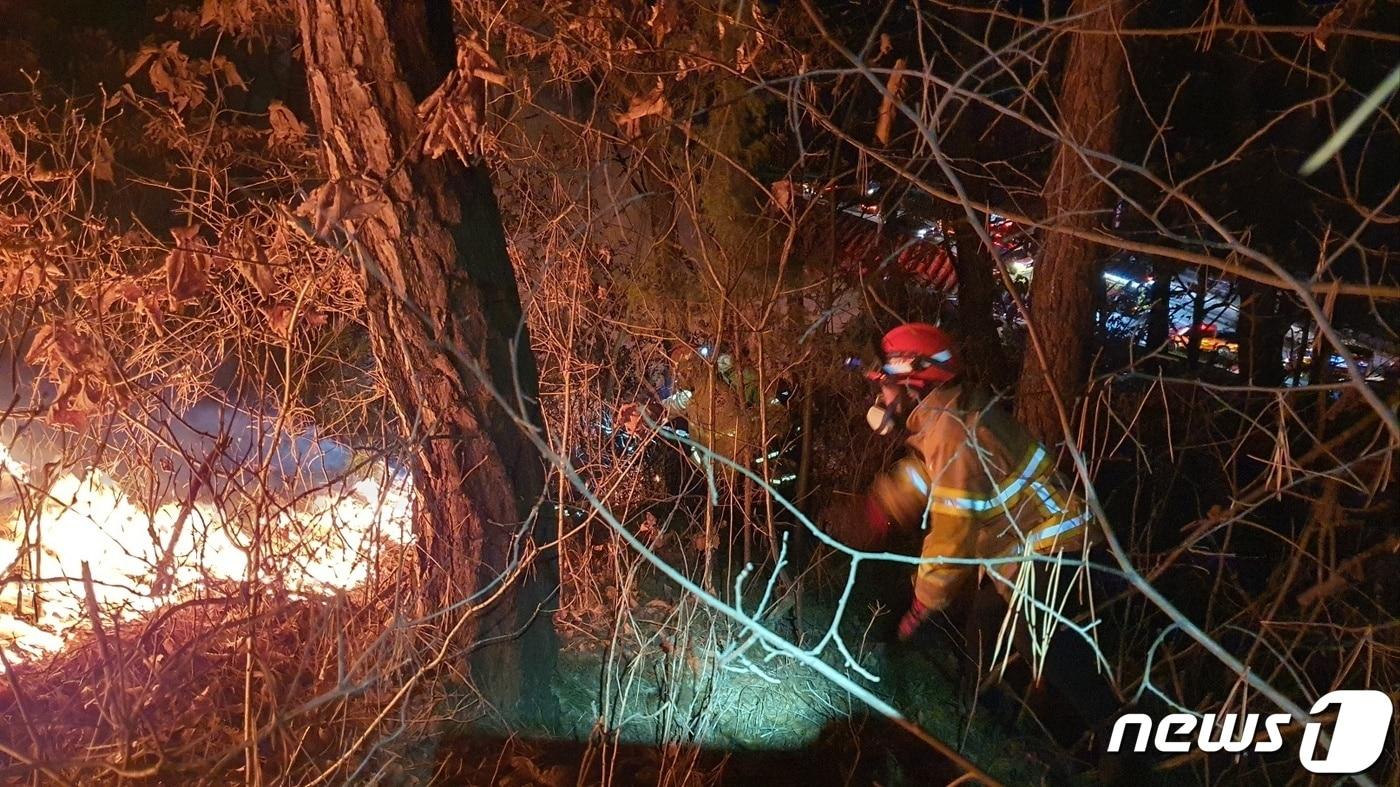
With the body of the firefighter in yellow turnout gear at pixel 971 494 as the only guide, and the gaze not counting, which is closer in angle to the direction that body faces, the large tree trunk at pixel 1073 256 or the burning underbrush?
the burning underbrush

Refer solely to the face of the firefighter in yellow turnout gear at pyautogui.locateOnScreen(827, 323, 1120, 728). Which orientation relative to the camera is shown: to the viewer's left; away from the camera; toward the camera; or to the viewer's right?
to the viewer's left

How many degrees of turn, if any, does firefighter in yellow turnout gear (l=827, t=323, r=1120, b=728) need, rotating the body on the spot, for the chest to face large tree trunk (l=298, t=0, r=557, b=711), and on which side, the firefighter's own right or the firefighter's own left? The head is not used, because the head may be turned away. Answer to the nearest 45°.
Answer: approximately 45° to the firefighter's own left

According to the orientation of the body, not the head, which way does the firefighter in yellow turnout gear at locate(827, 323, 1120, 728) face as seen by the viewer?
to the viewer's left

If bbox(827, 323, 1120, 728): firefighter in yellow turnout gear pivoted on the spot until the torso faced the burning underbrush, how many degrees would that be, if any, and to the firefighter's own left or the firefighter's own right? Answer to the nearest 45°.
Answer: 0° — they already face it
